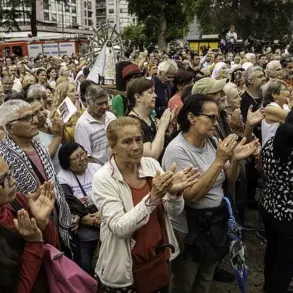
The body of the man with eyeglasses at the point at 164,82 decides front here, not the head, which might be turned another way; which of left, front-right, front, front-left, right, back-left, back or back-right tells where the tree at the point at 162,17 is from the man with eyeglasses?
back-left

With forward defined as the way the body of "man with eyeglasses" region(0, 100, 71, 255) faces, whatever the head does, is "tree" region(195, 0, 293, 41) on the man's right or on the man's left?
on the man's left

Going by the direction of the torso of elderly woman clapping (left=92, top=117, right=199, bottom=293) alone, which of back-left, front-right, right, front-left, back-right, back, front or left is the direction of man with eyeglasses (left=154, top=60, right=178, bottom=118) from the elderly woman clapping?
back-left

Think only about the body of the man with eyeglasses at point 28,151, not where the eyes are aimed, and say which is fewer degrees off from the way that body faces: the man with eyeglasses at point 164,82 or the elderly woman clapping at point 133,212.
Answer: the elderly woman clapping

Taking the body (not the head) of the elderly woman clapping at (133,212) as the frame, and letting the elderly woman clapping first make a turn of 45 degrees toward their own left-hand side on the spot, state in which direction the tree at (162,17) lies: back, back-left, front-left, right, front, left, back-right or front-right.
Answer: left

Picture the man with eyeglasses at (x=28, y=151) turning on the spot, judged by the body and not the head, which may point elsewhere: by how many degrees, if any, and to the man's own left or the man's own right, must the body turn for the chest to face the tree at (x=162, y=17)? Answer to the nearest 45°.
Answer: approximately 135° to the man's own left

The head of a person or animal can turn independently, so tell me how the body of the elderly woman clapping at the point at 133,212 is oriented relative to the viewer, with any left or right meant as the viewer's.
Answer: facing the viewer and to the right of the viewer

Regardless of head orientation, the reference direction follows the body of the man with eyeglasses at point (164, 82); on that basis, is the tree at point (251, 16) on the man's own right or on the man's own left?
on the man's own left

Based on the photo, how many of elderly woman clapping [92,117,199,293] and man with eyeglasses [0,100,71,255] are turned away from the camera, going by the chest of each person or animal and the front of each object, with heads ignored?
0
